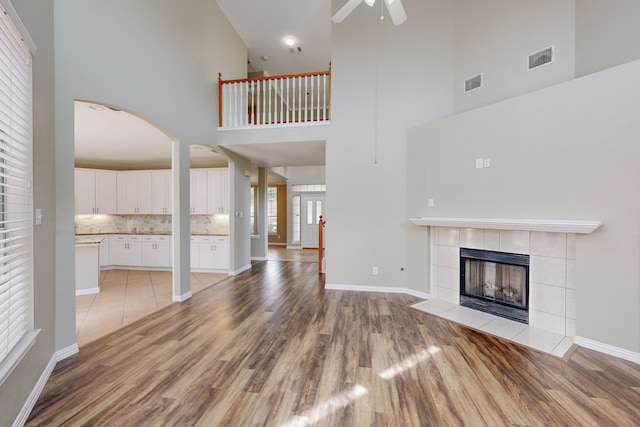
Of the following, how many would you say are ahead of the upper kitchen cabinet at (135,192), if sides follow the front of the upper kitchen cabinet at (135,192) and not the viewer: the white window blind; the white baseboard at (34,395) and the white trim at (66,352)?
3

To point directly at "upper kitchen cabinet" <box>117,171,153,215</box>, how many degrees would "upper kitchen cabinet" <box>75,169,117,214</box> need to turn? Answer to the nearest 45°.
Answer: approximately 45° to its left

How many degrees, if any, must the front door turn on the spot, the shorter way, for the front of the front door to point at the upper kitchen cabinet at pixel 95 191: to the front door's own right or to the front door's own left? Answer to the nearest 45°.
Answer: approximately 45° to the front door's own right

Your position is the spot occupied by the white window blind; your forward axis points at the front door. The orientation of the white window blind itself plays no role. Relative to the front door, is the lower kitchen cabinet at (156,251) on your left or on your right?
left

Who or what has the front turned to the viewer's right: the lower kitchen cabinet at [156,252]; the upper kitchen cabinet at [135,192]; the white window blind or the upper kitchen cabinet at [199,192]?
the white window blind

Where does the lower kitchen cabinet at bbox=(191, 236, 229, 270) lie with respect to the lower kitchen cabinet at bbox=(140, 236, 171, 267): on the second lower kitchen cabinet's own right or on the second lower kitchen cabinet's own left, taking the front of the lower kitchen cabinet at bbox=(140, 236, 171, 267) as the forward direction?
on the second lower kitchen cabinet's own left

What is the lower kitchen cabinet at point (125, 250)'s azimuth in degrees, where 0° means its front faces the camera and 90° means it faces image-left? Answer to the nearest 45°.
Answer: approximately 0°

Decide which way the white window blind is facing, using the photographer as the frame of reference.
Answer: facing to the right of the viewer

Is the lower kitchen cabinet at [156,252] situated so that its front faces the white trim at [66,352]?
yes

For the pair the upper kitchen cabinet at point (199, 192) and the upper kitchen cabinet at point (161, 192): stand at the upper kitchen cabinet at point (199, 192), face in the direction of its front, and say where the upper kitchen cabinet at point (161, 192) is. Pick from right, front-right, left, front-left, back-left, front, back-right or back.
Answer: back-right
